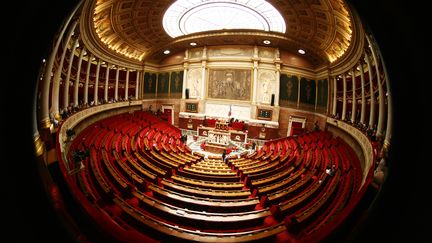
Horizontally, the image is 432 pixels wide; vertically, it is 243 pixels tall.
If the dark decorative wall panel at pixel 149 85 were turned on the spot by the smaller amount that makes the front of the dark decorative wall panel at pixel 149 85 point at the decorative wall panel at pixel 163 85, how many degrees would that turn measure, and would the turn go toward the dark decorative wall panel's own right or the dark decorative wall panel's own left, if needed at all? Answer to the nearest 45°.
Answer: approximately 90° to the dark decorative wall panel's own left

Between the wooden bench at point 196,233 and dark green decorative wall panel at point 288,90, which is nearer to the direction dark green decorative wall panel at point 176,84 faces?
the wooden bench

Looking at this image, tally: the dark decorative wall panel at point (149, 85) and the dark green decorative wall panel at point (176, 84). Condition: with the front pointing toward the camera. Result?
2

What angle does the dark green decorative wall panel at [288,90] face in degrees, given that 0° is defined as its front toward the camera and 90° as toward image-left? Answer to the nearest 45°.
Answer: approximately 0°

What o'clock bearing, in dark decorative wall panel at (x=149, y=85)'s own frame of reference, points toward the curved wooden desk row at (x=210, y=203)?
The curved wooden desk row is roughly at 12 o'clock from the dark decorative wall panel.

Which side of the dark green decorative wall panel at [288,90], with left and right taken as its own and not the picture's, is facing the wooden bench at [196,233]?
front

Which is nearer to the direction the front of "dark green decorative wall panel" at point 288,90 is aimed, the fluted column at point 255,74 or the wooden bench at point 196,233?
the wooden bench

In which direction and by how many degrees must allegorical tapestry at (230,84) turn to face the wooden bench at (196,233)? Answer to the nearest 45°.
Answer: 0° — it already faces it
